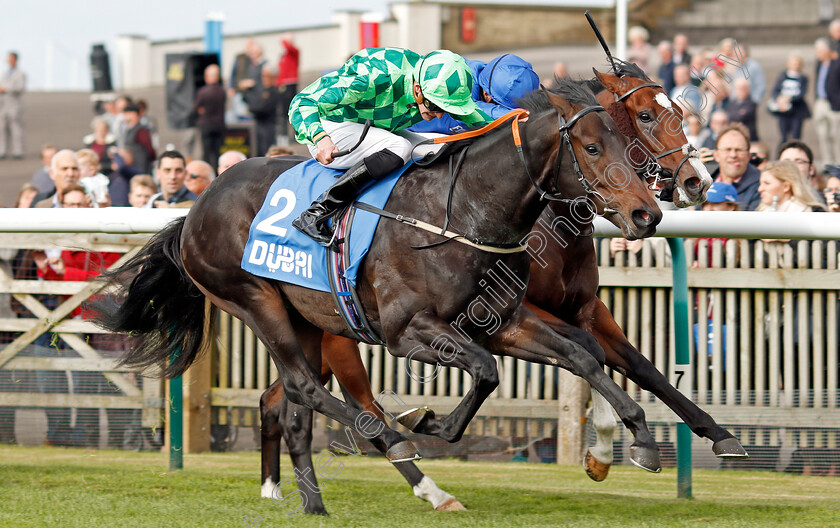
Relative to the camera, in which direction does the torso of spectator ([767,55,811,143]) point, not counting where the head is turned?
toward the camera

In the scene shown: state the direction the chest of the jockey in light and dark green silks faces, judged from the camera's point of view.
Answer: to the viewer's right

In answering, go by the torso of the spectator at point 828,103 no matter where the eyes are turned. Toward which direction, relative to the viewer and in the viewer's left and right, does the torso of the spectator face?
facing the viewer and to the left of the viewer

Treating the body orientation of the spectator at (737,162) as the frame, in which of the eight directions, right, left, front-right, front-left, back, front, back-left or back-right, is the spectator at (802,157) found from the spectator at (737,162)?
back-left

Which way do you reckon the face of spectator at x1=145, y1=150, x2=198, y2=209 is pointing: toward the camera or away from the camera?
toward the camera

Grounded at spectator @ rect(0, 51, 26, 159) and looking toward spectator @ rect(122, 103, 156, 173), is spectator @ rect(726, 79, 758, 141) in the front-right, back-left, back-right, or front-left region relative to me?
front-left

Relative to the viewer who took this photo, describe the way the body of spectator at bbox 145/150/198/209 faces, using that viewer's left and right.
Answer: facing the viewer

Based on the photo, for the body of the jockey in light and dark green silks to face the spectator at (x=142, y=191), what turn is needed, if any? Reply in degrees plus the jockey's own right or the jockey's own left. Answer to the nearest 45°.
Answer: approximately 135° to the jockey's own left

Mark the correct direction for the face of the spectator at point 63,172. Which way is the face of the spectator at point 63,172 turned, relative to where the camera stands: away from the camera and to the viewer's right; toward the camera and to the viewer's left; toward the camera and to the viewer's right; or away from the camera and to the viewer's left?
toward the camera and to the viewer's right

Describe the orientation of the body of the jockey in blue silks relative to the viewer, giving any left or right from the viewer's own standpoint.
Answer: facing to the right of the viewer

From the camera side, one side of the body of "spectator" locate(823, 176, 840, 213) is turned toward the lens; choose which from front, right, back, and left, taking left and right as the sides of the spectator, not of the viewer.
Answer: front

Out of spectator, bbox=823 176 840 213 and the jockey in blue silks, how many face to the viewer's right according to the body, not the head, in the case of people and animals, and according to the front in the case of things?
1

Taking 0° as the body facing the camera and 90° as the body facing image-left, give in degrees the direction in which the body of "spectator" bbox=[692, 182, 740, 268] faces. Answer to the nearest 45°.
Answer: approximately 0°
